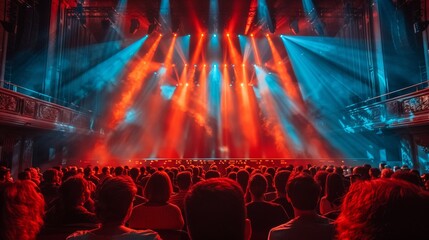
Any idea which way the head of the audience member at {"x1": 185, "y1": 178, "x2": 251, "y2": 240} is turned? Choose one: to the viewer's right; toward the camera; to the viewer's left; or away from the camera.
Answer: away from the camera

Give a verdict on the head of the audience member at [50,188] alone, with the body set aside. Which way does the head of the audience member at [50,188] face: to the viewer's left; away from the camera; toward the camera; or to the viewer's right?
away from the camera

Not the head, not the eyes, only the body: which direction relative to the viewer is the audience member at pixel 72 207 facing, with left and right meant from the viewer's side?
facing away from the viewer and to the right of the viewer

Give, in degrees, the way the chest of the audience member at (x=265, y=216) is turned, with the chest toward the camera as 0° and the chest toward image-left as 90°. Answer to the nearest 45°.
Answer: approximately 180°

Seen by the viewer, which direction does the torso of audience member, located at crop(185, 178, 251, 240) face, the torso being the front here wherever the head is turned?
away from the camera

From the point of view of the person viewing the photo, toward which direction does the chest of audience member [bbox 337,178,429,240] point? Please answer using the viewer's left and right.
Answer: facing away from the viewer

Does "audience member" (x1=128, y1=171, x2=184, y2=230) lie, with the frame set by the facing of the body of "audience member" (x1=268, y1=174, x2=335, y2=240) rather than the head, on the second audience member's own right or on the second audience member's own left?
on the second audience member's own left

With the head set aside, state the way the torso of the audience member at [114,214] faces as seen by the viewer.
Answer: away from the camera

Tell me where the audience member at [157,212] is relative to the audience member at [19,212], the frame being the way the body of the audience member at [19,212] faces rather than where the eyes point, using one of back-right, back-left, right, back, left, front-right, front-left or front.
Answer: front-right

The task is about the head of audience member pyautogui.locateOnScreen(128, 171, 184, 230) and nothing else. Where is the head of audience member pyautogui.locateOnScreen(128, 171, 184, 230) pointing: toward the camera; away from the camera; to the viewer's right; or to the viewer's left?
away from the camera

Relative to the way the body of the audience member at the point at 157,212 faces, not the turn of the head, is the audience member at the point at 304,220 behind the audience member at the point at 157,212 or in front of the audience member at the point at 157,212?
behind

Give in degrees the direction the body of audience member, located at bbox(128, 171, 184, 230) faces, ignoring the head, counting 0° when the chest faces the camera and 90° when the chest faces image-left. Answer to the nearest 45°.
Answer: approximately 180°

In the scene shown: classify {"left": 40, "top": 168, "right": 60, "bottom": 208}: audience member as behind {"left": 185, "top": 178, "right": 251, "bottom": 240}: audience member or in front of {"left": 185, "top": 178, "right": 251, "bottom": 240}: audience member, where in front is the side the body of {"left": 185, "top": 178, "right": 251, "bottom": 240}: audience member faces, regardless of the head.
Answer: in front

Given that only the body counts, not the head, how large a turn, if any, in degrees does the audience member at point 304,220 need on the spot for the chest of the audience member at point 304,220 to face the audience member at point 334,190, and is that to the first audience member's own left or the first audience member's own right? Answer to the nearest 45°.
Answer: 0° — they already face them

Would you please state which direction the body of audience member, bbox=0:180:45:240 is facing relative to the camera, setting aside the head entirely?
away from the camera
